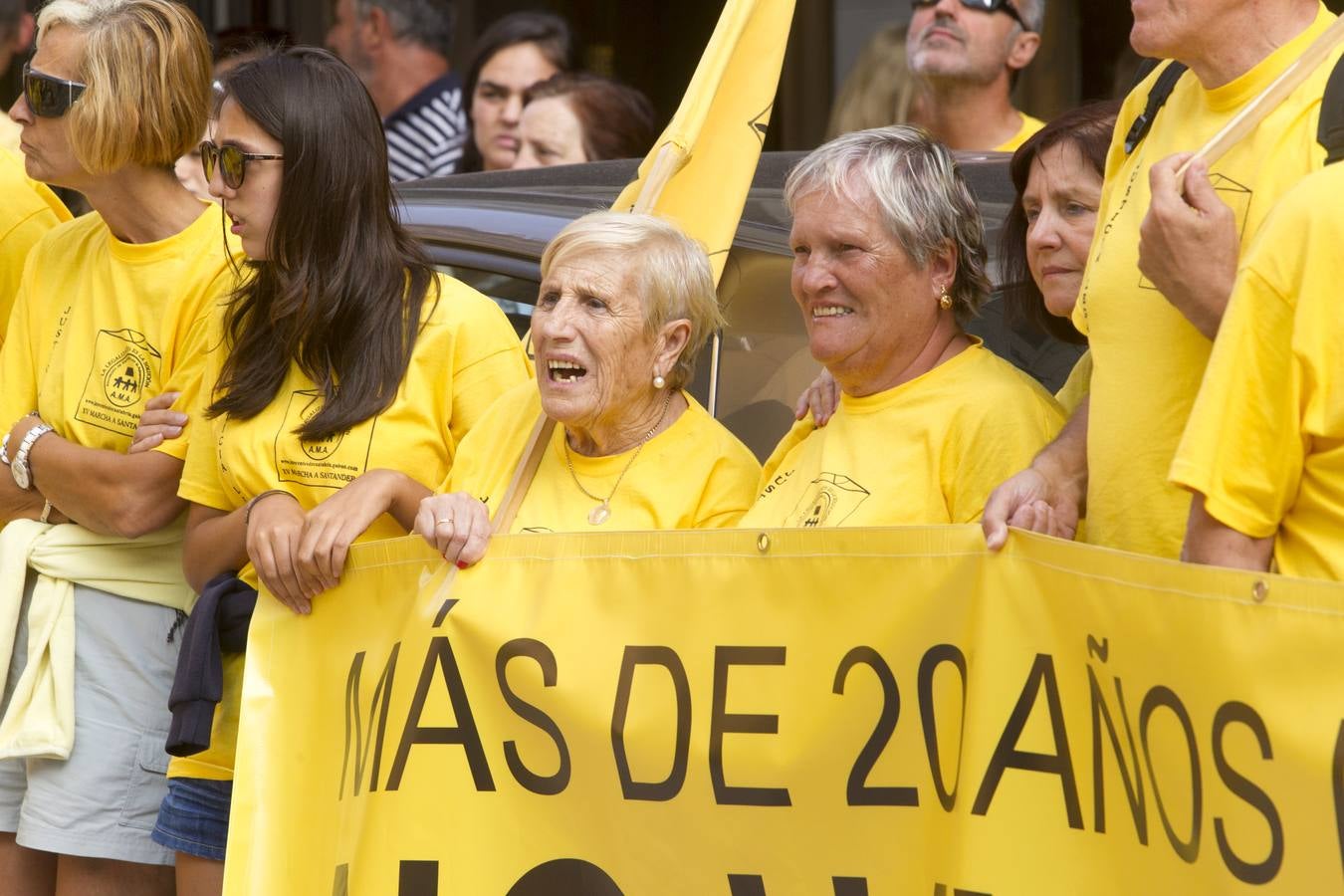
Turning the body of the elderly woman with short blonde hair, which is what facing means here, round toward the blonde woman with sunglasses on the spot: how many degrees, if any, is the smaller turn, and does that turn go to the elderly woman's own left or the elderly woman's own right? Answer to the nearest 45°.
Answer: approximately 90° to the elderly woman's own right

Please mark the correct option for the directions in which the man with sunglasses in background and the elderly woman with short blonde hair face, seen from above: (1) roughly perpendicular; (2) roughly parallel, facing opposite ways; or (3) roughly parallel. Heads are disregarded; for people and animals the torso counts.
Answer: roughly parallel

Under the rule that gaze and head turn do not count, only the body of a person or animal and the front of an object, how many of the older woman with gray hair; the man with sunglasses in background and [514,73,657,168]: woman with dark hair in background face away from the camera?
0

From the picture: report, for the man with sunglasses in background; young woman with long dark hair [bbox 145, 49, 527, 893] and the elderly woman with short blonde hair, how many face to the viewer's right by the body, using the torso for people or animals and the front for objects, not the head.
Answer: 0

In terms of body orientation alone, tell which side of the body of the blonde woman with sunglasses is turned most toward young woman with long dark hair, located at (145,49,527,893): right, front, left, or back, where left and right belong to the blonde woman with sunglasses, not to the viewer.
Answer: left

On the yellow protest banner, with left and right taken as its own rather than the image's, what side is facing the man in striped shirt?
back

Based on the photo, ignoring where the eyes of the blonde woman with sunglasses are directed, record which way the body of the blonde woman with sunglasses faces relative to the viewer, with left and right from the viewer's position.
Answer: facing the viewer and to the left of the viewer

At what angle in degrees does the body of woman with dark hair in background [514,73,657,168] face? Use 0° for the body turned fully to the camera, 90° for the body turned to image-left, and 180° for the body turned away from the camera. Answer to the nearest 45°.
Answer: approximately 45°

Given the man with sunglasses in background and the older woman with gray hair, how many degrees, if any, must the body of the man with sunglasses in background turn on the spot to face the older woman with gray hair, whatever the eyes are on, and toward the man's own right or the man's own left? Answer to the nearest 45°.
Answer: approximately 45° to the man's own left

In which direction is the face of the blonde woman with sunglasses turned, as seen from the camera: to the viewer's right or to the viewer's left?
to the viewer's left

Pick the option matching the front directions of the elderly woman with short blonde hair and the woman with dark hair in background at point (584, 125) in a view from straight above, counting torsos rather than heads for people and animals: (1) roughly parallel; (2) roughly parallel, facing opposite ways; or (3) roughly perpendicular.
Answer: roughly parallel

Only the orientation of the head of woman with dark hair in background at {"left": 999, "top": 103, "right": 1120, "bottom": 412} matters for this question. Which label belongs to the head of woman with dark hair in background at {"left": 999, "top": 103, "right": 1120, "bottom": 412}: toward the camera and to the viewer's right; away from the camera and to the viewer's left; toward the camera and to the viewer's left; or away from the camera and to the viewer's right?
toward the camera and to the viewer's left

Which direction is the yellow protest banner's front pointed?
toward the camera

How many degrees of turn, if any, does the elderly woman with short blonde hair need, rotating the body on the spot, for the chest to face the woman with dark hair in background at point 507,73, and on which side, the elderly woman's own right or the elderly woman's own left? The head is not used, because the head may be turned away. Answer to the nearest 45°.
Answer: approximately 135° to the elderly woman's own right
